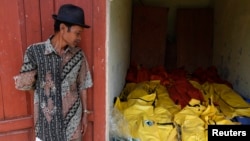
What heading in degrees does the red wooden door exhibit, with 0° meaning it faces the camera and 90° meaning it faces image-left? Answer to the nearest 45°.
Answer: approximately 0°

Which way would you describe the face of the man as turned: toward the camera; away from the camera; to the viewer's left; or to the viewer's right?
to the viewer's right
